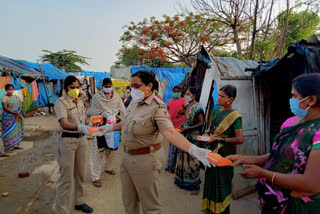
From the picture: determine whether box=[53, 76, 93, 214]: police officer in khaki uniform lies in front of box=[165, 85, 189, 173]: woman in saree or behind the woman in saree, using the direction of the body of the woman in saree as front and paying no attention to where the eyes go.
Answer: in front

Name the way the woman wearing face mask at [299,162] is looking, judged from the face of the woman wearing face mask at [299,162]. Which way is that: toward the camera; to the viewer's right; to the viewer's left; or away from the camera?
to the viewer's left

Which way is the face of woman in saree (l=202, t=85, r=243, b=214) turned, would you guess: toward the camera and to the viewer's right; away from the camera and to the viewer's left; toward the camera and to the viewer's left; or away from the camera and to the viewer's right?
toward the camera and to the viewer's left

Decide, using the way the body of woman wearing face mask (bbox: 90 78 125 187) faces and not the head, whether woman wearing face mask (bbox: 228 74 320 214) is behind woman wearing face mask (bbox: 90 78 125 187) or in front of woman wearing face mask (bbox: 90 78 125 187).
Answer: in front

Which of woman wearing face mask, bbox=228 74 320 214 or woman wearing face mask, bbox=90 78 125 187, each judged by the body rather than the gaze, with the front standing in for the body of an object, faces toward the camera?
woman wearing face mask, bbox=90 78 125 187

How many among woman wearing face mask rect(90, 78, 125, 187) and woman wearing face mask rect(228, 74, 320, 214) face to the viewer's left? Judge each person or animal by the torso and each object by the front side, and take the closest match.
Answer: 1

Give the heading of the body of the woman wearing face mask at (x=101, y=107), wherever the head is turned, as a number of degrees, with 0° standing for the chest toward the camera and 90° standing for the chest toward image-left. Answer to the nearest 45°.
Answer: approximately 0°

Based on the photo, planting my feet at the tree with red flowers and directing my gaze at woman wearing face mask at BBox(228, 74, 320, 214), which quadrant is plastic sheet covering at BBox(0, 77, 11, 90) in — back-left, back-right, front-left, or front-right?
front-right

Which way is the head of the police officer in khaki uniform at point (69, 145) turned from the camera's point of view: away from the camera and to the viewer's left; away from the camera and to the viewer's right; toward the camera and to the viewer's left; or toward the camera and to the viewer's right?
toward the camera and to the viewer's right

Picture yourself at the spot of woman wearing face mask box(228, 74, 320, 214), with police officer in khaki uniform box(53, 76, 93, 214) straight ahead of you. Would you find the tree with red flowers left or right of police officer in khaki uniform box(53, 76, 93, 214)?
right

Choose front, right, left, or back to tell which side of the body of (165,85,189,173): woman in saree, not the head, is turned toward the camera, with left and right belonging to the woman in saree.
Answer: front

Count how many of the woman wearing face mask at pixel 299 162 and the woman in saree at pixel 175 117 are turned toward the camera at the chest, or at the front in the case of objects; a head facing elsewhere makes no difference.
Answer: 1
